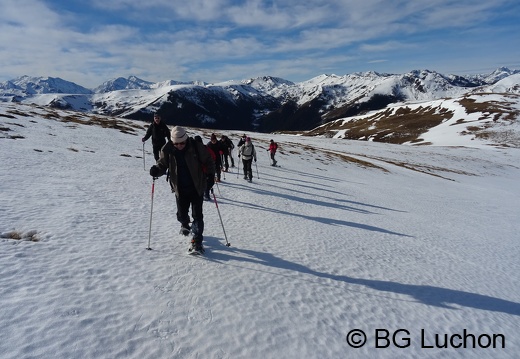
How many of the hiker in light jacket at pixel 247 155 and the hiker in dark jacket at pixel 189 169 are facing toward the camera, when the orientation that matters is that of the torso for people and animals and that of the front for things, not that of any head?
2

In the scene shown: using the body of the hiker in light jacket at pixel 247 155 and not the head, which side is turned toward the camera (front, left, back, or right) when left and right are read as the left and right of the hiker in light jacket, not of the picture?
front

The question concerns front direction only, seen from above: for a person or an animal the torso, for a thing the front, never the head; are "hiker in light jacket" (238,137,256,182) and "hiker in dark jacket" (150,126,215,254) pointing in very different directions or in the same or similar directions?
same or similar directions

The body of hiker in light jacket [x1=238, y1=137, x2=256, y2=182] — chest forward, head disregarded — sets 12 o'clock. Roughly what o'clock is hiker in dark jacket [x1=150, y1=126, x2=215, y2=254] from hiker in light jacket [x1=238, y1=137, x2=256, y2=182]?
hiker in dark jacket [x1=150, y1=126, x2=215, y2=254] is roughly at 12 o'clock from hiker in light jacket [x1=238, y1=137, x2=256, y2=182].

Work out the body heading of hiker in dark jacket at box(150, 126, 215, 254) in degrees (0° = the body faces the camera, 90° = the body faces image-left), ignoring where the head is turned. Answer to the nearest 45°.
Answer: approximately 0°

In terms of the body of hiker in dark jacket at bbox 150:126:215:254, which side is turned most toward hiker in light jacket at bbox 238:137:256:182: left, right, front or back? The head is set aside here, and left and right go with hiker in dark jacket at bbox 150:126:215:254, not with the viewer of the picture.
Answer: back
